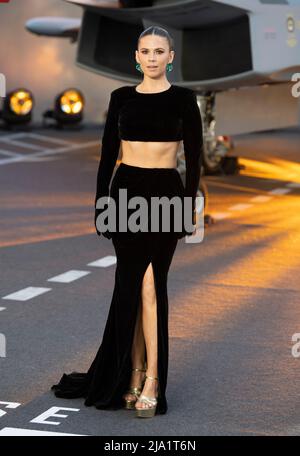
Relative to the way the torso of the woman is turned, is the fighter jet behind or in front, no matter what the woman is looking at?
behind

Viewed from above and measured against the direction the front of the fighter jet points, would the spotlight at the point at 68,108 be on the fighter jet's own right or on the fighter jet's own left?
on the fighter jet's own right

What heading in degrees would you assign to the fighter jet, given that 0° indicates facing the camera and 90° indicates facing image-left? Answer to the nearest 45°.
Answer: approximately 45°

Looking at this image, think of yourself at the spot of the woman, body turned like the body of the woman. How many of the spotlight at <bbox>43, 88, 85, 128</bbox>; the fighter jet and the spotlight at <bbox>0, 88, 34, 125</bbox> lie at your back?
3

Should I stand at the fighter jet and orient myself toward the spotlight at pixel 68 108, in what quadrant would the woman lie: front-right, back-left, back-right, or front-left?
back-left

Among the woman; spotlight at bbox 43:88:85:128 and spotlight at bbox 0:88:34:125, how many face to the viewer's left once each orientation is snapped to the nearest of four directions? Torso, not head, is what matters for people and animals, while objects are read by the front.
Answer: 0

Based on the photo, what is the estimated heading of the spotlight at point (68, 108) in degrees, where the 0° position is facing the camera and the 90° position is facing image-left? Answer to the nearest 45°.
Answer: approximately 315°

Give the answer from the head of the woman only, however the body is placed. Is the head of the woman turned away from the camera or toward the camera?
toward the camera

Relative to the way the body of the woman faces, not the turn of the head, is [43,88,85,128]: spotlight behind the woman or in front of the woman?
behind

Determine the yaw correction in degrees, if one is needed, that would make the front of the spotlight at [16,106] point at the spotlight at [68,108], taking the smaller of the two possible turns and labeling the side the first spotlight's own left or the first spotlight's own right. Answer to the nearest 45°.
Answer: approximately 45° to the first spotlight's own left

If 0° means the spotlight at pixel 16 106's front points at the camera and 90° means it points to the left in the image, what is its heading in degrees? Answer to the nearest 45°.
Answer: approximately 315°

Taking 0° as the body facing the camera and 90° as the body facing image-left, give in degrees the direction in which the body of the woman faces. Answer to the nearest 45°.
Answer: approximately 0°

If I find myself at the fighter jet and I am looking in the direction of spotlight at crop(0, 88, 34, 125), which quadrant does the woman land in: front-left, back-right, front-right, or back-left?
back-left
